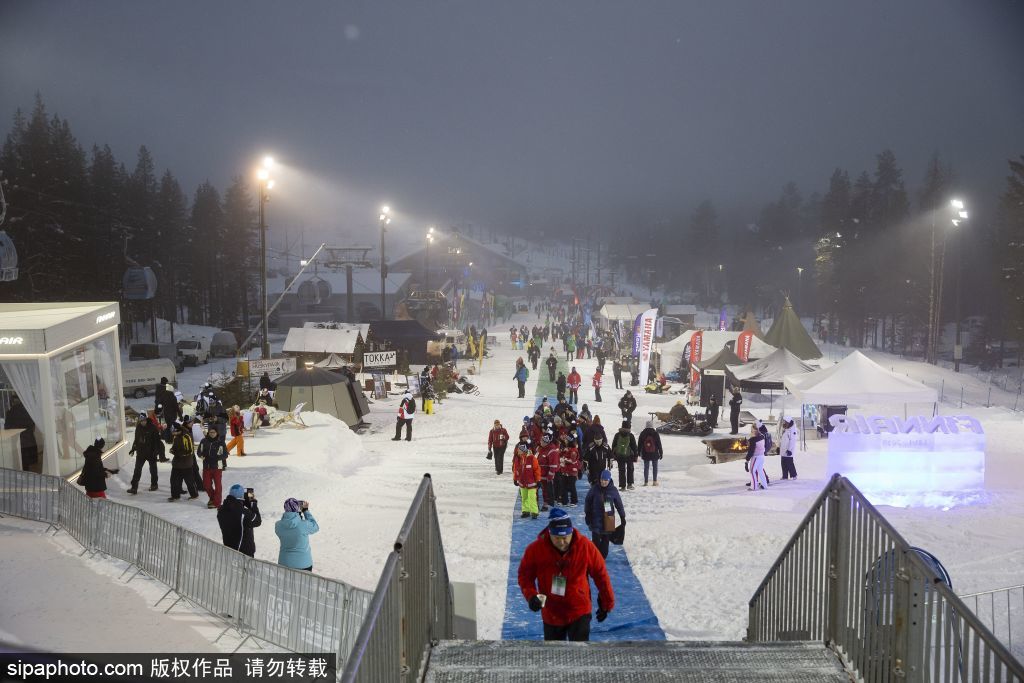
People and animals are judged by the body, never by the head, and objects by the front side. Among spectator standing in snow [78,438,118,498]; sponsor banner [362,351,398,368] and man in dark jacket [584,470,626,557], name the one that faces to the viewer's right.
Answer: the spectator standing in snow

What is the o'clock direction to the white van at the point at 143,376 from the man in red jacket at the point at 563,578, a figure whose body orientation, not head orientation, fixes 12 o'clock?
The white van is roughly at 5 o'clock from the man in red jacket.

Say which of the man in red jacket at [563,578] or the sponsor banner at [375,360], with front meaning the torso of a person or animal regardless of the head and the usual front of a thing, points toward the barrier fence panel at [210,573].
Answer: the sponsor banner

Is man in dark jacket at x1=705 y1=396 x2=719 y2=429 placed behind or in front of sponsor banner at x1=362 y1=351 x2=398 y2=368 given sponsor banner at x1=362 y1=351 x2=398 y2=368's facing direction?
in front

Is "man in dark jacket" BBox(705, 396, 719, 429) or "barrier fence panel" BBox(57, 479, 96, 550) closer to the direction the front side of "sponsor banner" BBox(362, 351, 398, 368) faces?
the barrier fence panel

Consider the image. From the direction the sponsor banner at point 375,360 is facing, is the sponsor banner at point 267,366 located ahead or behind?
ahead

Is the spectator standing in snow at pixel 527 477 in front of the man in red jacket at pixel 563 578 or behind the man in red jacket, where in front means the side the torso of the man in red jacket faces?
behind

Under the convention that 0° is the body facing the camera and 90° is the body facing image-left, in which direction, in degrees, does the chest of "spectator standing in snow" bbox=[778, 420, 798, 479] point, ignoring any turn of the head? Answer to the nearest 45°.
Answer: approximately 90°

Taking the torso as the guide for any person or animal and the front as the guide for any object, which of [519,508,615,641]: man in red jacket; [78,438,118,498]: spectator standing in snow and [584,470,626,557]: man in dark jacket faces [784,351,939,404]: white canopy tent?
the spectator standing in snow

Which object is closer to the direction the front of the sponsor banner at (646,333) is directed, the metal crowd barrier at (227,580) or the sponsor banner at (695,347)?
the metal crowd barrier

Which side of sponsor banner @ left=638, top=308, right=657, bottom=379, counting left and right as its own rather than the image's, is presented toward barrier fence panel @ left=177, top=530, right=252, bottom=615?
front

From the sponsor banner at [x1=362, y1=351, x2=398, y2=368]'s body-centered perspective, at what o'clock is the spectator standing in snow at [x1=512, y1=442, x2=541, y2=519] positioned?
The spectator standing in snow is roughly at 12 o'clock from the sponsor banner.

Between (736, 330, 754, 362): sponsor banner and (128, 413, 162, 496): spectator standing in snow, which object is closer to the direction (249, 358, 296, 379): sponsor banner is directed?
the spectator standing in snow

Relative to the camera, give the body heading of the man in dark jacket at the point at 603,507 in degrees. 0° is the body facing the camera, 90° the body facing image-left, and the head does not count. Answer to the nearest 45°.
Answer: approximately 0°

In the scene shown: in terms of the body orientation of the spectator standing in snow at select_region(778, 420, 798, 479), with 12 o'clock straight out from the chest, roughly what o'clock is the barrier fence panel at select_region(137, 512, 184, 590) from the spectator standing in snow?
The barrier fence panel is roughly at 10 o'clock from the spectator standing in snow.

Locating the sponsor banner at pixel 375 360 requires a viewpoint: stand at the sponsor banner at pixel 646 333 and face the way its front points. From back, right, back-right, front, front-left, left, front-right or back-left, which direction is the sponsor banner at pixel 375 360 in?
right

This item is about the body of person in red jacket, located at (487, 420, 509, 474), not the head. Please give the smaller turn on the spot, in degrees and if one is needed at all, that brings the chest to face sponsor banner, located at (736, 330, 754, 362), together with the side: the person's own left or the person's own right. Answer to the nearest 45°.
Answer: approximately 135° to the person's own left

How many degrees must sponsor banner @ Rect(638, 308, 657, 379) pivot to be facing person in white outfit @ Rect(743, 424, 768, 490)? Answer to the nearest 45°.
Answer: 0° — it already faces them
